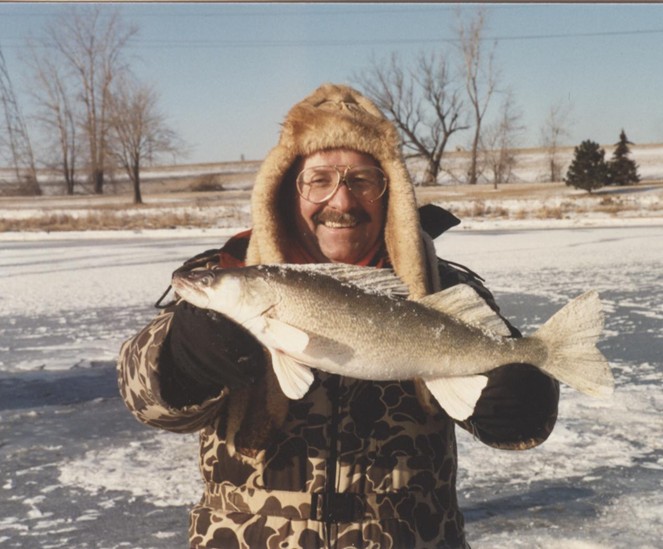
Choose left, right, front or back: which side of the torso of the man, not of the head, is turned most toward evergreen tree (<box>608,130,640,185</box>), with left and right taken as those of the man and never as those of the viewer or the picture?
back

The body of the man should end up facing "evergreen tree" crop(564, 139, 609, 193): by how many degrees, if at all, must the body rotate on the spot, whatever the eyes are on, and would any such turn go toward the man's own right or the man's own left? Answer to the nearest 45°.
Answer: approximately 180°

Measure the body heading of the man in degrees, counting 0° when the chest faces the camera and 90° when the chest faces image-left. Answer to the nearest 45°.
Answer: approximately 0°
